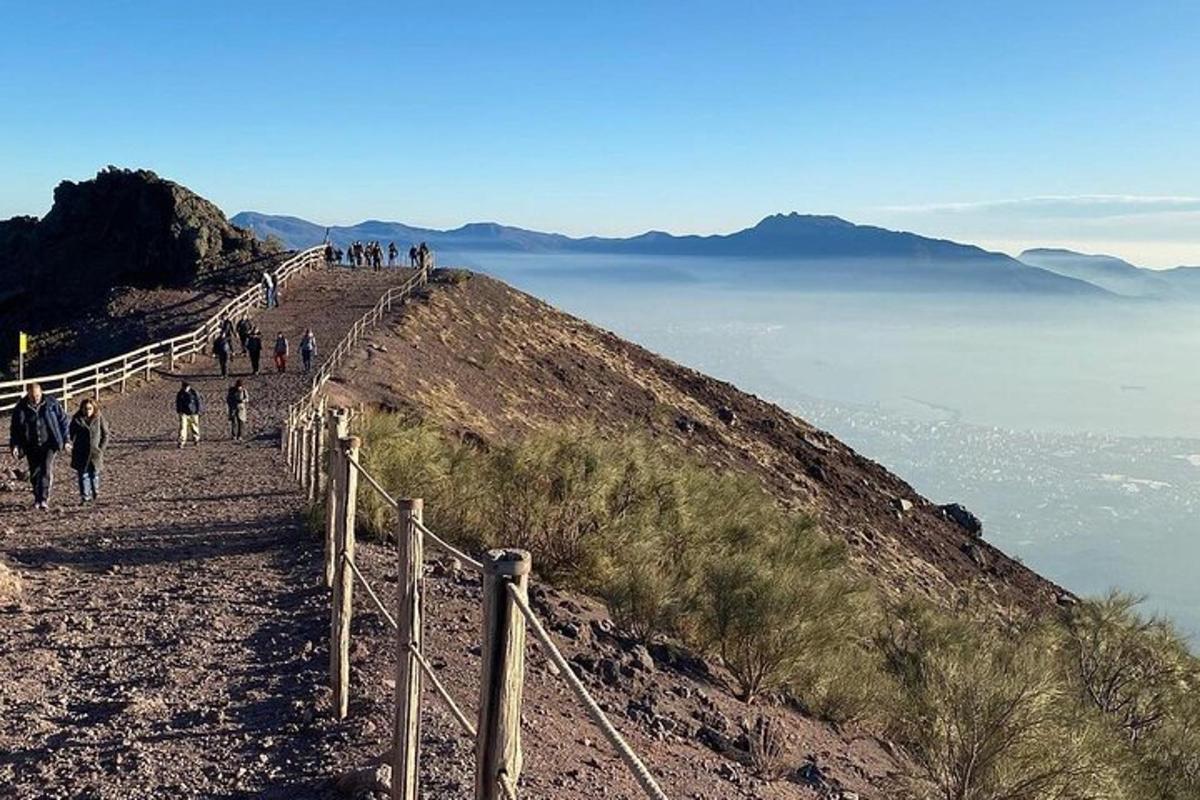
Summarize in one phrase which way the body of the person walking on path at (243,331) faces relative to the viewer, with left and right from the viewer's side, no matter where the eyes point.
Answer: facing the viewer

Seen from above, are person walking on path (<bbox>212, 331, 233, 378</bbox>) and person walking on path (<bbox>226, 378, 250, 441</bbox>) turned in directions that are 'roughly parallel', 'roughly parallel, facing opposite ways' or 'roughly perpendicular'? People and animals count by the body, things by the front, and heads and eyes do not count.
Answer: roughly parallel, facing opposite ways

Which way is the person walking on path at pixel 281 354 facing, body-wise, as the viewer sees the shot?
away from the camera

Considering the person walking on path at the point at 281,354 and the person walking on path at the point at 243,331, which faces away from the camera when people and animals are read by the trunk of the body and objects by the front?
the person walking on path at the point at 281,354

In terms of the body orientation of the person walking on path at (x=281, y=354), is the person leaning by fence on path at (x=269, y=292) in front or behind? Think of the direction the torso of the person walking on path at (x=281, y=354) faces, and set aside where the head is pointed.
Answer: in front

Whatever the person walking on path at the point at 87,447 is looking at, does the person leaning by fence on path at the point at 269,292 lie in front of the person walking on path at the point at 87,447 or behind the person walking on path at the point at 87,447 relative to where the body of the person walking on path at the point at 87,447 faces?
behind

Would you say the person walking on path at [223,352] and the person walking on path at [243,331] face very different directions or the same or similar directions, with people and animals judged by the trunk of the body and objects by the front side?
same or similar directions

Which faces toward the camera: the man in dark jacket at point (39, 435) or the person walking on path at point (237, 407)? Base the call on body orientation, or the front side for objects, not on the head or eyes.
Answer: the man in dark jacket

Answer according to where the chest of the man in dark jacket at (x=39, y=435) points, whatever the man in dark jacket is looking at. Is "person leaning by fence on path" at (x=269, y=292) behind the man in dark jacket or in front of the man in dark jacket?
behind

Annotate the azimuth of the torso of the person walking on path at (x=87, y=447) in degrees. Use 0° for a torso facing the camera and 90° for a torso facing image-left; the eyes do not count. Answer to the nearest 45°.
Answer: approximately 0°

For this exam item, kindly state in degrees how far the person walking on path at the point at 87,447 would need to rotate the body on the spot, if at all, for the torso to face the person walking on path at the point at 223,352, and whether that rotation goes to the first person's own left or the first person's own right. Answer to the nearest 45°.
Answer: approximately 180°

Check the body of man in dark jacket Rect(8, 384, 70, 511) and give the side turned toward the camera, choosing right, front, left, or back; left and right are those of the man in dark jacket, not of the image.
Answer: front

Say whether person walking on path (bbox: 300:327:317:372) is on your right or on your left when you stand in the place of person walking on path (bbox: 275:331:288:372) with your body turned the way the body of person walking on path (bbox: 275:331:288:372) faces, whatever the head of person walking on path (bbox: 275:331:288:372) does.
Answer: on your left

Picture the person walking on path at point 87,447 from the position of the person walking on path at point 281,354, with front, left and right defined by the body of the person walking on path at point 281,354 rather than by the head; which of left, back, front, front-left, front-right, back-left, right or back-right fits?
front

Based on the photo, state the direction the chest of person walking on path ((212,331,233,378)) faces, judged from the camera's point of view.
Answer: toward the camera
